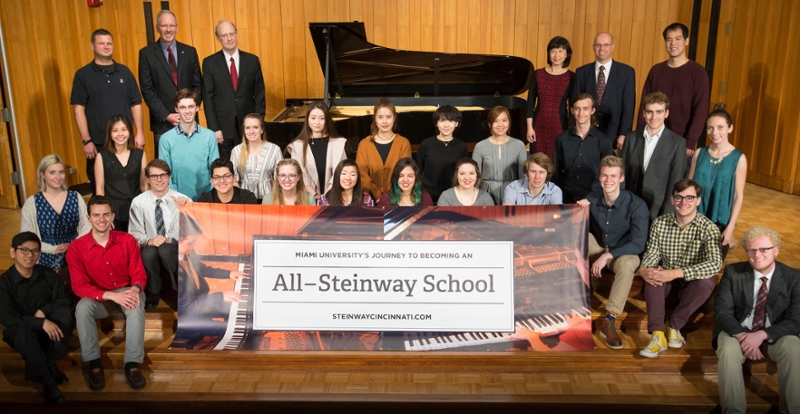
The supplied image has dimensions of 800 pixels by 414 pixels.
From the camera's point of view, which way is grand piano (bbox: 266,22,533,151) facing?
to the viewer's left

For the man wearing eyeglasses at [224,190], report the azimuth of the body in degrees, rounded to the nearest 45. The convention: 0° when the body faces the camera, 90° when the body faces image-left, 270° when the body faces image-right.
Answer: approximately 0°

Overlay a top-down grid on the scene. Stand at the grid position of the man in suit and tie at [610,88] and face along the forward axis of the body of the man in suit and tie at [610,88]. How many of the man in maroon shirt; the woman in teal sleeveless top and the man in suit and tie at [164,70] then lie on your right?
1

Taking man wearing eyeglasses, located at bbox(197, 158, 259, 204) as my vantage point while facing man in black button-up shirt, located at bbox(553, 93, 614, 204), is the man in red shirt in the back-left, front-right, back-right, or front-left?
back-right

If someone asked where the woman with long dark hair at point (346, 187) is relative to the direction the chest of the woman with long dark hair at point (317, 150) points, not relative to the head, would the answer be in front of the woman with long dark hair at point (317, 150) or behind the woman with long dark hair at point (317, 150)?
in front

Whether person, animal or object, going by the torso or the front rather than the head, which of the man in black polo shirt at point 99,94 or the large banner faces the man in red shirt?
the man in black polo shirt

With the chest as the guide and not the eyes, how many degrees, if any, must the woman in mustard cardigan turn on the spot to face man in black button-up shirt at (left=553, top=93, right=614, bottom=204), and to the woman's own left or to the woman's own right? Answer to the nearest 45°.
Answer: approximately 90° to the woman's own left

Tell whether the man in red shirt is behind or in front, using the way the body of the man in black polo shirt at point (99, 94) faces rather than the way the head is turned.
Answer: in front
